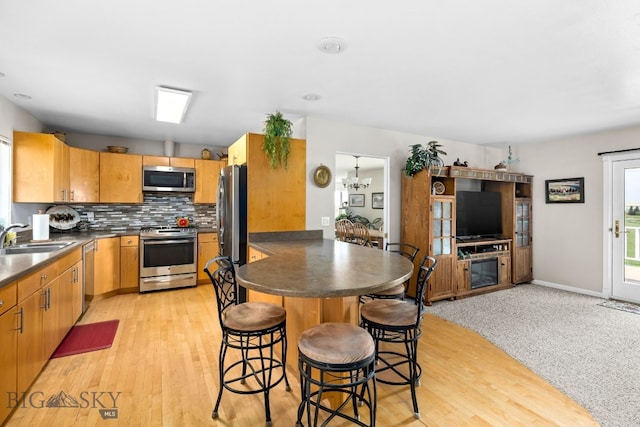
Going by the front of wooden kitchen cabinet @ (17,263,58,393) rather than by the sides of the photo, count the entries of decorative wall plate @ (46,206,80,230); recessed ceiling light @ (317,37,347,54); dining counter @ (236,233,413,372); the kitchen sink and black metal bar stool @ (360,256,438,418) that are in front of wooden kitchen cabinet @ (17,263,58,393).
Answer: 3

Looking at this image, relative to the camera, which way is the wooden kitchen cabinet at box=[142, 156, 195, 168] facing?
toward the camera

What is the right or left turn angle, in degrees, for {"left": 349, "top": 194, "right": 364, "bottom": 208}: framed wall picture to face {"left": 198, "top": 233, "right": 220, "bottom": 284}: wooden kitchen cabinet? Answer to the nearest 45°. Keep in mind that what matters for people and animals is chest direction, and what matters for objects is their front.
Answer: approximately 45° to its right

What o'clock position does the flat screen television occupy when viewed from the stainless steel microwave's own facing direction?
The flat screen television is roughly at 10 o'clock from the stainless steel microwave.

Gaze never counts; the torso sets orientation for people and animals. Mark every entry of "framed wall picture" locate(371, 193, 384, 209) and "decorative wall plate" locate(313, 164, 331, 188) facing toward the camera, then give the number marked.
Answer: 2

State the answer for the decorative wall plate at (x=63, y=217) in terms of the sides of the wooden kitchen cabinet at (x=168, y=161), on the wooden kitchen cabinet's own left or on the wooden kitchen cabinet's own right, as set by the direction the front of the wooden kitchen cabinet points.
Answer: on the wooden kitchen cabinet's own right

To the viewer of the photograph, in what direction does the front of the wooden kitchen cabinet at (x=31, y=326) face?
facing the viewer and to the right of the viewer

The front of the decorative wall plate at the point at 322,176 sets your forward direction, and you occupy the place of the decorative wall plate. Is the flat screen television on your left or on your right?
on your left

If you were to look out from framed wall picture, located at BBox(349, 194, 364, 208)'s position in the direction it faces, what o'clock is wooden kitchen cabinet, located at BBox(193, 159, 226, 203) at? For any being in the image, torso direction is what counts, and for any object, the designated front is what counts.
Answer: The wooden kitchen cabinet is roughly at 1 o'clock from the framed wall picture.

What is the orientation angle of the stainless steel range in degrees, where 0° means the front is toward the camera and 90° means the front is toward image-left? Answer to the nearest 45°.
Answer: approximately 0°

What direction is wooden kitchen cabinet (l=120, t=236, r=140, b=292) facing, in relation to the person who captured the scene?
facing the viewer

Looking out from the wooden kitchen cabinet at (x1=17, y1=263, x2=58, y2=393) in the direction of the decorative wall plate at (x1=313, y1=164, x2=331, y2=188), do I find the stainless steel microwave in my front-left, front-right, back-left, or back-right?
front-left

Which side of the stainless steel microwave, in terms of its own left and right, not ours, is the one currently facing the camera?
front

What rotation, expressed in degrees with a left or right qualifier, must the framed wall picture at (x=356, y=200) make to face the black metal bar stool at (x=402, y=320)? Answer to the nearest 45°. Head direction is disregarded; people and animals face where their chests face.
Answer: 0° — it already faces it

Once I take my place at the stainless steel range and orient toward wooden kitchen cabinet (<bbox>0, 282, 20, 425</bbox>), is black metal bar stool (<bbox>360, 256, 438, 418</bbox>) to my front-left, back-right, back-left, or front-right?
front-left

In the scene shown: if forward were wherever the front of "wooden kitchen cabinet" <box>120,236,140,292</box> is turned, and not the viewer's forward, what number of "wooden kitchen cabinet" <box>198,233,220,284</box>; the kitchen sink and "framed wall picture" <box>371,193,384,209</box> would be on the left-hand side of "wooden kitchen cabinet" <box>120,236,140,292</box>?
2
